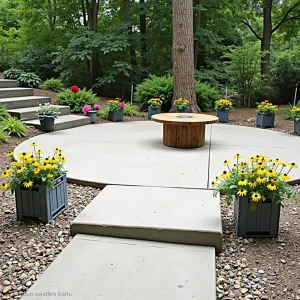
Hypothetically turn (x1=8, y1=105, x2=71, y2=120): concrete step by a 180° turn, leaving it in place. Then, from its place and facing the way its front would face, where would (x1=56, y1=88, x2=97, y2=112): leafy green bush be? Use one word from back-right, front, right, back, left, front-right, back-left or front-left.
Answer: right

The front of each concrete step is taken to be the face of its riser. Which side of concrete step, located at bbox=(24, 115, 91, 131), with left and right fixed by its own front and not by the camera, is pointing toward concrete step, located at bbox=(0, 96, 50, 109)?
back

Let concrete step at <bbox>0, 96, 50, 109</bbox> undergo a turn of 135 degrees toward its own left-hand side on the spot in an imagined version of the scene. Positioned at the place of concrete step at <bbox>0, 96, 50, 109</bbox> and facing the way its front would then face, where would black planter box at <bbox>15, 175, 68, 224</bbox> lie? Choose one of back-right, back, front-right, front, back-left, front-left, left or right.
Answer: back

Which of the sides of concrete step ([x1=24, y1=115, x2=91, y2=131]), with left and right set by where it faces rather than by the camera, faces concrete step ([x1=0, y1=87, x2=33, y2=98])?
back

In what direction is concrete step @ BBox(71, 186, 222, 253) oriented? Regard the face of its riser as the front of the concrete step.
toward the camera

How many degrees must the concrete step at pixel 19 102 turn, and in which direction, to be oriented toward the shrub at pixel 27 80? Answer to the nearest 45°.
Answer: approximately 135° to its left

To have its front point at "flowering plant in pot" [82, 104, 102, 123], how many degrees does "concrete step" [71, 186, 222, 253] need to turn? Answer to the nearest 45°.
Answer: approximately 180°

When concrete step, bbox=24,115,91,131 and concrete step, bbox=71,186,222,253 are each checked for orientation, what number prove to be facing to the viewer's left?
0

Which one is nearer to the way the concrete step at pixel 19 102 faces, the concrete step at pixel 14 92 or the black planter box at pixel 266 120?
the black planter box

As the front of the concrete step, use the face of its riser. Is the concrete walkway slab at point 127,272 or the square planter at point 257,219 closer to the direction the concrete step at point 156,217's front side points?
the concrete walkway slab

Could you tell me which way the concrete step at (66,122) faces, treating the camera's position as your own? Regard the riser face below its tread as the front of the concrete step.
facing the viewer and to the right of the viewer

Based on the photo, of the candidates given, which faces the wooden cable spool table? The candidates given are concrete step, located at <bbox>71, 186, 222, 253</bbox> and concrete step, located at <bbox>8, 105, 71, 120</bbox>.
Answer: concrete step, located at <bbox>8, 105, 71, 120</bbox>

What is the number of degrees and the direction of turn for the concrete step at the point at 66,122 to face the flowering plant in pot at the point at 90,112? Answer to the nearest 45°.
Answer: approximately 90° to its left

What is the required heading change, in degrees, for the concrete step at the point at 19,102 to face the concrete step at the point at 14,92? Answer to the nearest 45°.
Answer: approximately 135° to its left

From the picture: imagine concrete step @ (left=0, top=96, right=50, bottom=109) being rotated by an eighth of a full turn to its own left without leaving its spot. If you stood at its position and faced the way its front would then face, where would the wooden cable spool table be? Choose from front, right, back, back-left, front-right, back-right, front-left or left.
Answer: front-right

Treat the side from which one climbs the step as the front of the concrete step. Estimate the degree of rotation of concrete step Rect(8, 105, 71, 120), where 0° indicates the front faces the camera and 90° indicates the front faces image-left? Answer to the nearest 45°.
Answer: approximately 315°

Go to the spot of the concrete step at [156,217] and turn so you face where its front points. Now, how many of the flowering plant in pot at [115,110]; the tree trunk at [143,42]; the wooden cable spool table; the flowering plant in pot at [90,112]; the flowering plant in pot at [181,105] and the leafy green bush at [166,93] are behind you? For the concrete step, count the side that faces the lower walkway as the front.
6

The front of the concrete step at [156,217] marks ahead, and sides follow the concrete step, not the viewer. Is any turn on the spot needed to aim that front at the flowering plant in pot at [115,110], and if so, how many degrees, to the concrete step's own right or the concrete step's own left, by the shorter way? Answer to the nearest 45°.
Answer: approximately 180°
